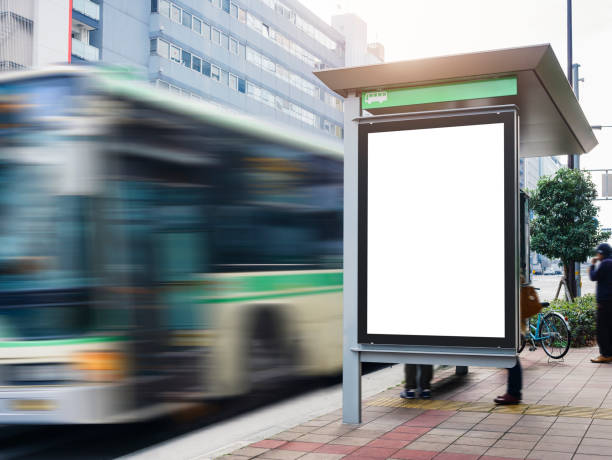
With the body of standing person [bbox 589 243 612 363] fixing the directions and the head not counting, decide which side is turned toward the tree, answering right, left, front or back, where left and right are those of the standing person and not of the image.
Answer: right

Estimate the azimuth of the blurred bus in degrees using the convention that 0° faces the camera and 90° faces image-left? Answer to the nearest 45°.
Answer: approximately 45°

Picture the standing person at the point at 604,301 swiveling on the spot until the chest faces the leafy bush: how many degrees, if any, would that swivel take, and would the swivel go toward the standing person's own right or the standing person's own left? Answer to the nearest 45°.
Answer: approximately 90° to the standing person's own right

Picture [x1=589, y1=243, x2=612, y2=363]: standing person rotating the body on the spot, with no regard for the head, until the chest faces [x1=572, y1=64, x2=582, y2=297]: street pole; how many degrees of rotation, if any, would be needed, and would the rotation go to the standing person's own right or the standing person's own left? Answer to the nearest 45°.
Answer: approximately 90° to the standing person's own right

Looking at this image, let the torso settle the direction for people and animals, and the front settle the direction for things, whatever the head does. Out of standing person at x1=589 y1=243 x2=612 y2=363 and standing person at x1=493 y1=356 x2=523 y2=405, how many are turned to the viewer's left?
2

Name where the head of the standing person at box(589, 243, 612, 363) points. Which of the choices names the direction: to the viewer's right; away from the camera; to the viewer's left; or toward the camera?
to the viewer's left

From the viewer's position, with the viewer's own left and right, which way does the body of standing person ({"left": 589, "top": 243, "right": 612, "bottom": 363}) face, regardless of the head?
facing to the left of the viewer

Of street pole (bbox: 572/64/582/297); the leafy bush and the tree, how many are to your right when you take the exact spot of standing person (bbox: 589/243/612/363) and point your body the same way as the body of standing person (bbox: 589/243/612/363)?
3

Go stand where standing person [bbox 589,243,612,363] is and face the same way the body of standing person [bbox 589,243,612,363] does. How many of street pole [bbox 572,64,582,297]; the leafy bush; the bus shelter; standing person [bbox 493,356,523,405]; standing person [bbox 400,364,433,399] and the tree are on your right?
3

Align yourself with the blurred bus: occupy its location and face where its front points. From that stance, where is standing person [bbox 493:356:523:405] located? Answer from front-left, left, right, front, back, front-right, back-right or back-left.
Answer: back-left

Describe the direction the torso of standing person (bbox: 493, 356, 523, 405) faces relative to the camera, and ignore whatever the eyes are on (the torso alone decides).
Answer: to the viewer's left

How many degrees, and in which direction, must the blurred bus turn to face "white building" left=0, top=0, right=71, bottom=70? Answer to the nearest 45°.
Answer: approximately 135° to its right

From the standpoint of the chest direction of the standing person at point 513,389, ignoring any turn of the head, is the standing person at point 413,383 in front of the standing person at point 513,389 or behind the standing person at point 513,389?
in front
